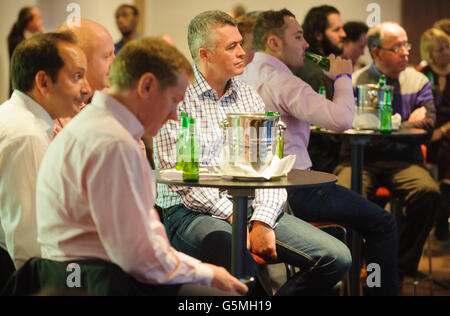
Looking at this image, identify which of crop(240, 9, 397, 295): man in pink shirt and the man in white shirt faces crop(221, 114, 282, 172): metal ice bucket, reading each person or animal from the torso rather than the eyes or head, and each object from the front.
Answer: the man in white shirt

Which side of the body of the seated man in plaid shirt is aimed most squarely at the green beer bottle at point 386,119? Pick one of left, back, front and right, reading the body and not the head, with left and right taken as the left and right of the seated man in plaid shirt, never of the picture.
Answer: left

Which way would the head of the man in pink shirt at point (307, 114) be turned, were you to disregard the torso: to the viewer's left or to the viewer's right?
to the viewer's right

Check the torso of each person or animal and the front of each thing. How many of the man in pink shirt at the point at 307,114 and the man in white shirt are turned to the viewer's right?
2

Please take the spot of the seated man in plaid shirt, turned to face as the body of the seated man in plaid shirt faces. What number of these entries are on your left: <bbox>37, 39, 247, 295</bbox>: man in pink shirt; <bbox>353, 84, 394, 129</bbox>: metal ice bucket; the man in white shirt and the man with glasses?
2

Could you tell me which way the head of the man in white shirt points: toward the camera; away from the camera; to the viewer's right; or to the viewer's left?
to the viewer's right

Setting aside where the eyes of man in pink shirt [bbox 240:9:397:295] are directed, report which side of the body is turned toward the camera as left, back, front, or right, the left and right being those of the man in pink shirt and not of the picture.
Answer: right

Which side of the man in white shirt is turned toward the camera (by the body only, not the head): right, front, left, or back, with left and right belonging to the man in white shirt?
right
